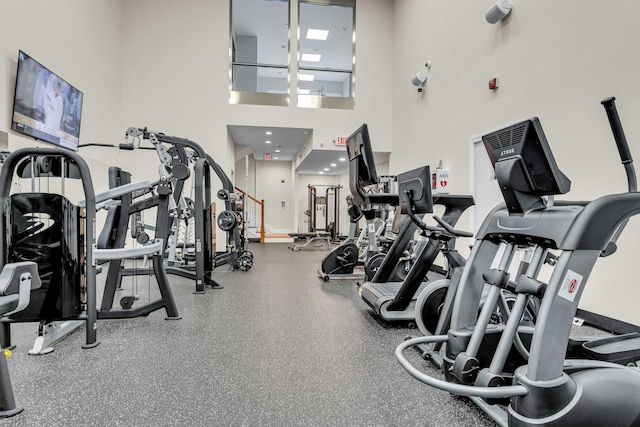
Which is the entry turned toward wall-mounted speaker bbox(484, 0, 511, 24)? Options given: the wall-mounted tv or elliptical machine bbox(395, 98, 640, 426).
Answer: the wall-mounted tv

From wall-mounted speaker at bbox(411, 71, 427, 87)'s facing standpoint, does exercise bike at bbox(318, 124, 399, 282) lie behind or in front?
in front

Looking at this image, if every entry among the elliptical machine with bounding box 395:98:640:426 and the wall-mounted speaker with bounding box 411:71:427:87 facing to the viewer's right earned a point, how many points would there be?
0

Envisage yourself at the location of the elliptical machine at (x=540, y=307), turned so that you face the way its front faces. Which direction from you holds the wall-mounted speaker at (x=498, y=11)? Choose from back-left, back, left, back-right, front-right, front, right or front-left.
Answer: back-right

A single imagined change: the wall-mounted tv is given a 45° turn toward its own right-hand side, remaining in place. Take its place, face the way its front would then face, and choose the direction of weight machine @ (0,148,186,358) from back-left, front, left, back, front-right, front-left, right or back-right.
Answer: front

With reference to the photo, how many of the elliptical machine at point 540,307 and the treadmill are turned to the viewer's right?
0

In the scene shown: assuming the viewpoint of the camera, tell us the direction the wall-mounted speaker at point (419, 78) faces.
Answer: facing the viewer and to the left of the viewer

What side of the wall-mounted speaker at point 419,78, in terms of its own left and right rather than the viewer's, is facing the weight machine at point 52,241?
front

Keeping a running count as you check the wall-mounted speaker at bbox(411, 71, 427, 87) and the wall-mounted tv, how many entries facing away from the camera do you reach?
0

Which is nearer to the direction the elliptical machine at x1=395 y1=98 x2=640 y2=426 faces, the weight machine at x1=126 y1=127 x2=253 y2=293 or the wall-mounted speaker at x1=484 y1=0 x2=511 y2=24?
the weight machine
